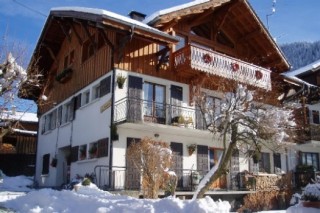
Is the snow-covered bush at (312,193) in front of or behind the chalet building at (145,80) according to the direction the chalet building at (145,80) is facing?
in front

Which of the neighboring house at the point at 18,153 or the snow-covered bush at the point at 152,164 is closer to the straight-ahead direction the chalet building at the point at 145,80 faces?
the snow-covered bush

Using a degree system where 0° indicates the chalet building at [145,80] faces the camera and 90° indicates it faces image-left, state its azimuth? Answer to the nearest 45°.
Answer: approximately 315°

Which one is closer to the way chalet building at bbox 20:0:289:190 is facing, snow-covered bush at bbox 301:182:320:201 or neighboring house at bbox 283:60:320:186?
the snow-covered bush

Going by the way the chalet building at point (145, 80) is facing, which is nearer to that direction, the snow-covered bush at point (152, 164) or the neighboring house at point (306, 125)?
the snow-covered bush

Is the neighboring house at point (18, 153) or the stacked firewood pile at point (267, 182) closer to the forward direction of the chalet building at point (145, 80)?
the stacked firewood pile

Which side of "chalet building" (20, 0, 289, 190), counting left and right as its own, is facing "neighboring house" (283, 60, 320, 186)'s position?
left
